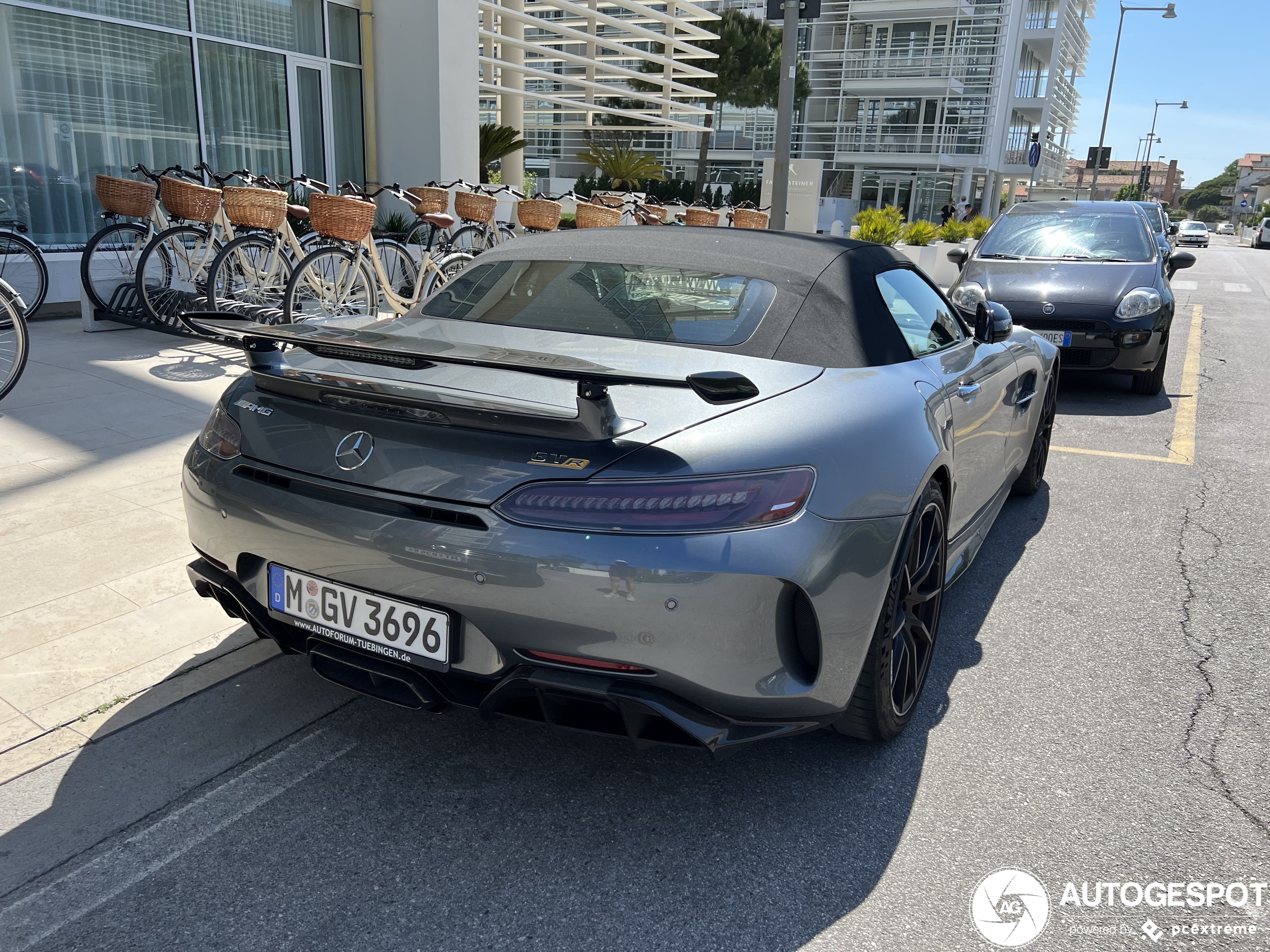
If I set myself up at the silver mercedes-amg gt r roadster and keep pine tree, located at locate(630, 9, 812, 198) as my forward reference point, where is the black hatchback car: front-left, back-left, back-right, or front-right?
front-right

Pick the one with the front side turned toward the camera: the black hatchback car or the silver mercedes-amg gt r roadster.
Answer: the black hatchback car

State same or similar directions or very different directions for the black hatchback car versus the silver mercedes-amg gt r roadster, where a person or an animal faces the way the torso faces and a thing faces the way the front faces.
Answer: very different directions

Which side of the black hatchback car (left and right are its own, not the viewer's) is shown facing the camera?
front

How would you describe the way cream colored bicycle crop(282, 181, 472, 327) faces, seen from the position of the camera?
facing the viewer and to the left of the viewer

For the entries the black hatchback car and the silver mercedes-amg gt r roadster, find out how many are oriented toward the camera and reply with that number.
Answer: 1

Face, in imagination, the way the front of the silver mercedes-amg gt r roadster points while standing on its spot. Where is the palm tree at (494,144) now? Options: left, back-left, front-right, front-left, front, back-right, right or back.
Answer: front-left

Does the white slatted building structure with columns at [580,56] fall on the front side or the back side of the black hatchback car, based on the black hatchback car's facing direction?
on the back side

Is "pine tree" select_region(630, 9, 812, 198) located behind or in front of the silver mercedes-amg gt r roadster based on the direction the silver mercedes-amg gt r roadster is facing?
in front

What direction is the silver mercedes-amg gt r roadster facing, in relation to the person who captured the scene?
facing away from the viewer and to the right of the viewer

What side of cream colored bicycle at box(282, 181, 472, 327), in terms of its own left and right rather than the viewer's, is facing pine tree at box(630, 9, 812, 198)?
back

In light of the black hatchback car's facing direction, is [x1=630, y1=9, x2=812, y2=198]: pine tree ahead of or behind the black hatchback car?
behind

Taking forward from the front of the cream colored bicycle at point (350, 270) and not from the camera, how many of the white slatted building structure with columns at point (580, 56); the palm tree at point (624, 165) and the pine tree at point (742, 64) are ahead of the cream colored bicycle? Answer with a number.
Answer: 0

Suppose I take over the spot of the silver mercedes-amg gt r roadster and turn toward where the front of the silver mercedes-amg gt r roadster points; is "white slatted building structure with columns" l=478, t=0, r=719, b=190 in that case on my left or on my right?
on my left
